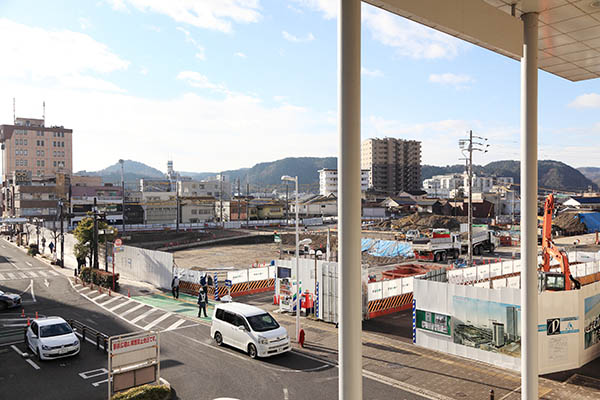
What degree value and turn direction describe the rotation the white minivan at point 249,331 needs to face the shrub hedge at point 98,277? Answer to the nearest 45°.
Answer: approximately 180°

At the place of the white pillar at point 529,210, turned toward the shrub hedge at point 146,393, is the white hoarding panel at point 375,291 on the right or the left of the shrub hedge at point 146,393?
right

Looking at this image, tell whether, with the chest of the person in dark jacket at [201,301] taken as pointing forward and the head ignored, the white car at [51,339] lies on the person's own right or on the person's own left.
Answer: on the person's own right

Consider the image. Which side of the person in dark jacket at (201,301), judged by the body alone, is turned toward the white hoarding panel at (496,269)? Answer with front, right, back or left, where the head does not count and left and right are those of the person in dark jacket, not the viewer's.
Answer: left

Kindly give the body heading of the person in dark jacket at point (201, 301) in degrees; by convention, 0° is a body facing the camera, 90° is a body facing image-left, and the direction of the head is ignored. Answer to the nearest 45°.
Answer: approximately 0°

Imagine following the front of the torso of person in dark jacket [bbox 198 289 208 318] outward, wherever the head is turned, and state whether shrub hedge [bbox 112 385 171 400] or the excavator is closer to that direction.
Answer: the shrub hedge

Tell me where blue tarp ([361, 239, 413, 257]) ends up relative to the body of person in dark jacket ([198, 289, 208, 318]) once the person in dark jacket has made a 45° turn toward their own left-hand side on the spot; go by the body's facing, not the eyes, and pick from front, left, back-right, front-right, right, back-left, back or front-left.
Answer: left

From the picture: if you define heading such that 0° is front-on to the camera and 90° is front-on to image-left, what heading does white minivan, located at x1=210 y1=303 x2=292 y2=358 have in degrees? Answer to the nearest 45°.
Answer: approximately 315°

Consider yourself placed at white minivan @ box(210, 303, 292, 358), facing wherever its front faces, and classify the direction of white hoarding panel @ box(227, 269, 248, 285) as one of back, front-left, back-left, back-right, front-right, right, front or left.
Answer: back-left
